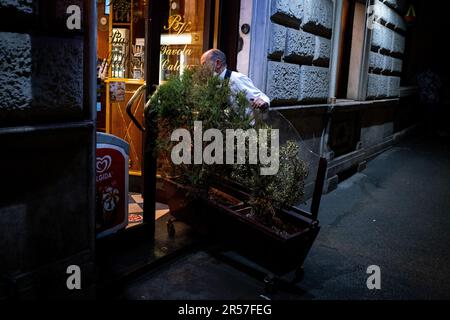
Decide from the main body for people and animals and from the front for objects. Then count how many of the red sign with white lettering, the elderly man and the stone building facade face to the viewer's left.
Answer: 1

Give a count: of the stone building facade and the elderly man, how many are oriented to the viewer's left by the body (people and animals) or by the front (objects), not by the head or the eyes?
1

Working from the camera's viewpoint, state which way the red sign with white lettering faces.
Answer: facing the viewer and to the right of the viewer

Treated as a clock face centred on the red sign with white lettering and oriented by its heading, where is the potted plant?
The potted plant is roughly at 11 o'clock from the red sign with white lettering.

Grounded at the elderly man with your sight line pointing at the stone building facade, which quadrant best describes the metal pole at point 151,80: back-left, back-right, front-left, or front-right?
back-left

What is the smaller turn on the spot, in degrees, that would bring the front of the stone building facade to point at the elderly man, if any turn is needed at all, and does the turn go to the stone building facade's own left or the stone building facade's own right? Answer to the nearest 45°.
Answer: approximately 45° to the stone building facade's own right

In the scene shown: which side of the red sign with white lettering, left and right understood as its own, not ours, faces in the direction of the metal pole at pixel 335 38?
left
